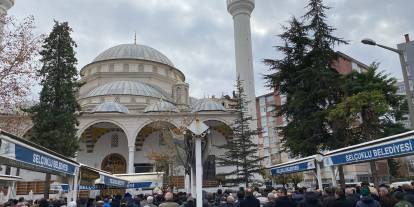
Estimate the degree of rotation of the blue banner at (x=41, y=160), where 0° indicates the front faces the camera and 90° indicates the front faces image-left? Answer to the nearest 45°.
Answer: approximately 315°

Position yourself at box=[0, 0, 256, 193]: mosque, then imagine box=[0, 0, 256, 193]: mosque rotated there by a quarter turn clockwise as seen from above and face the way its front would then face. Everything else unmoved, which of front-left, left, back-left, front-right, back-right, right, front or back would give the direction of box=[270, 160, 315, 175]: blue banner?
left

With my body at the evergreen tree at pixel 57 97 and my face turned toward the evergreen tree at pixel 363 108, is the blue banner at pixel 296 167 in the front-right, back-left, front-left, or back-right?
front-right

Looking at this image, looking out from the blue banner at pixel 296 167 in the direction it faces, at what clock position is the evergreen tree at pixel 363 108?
The evergreen tree is roughly at 6 o'clock from the blue banner.

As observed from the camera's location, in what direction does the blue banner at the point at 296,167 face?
facing the viewer and to the left of the viewer

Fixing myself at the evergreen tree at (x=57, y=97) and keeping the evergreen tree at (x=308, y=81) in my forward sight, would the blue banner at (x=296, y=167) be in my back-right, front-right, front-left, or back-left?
front-right

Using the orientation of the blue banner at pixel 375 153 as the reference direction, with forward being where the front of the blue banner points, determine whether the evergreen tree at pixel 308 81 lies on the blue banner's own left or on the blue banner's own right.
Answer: on the blue banner's own right

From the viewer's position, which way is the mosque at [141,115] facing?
facing the viewer

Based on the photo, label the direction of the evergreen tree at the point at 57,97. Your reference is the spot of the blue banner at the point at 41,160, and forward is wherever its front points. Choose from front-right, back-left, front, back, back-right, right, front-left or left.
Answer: back-left

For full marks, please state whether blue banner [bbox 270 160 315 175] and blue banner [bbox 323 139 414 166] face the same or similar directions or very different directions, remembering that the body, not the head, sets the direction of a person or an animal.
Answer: same or similar directions

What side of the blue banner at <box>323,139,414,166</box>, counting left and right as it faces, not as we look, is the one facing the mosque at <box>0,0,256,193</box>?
right

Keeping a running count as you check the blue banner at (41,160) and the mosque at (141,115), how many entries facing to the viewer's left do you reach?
0

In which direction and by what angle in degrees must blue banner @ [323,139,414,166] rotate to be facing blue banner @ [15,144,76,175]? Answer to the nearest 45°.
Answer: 0° — it already faces it
